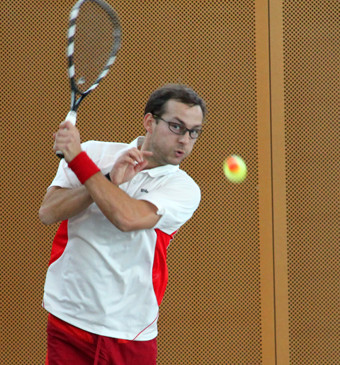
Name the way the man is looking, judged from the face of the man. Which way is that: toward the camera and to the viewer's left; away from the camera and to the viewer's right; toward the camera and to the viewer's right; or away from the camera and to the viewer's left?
toward the camera and to the viewer's right

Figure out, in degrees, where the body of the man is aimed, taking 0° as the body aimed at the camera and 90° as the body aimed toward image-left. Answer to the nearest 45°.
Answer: approximately 0°
